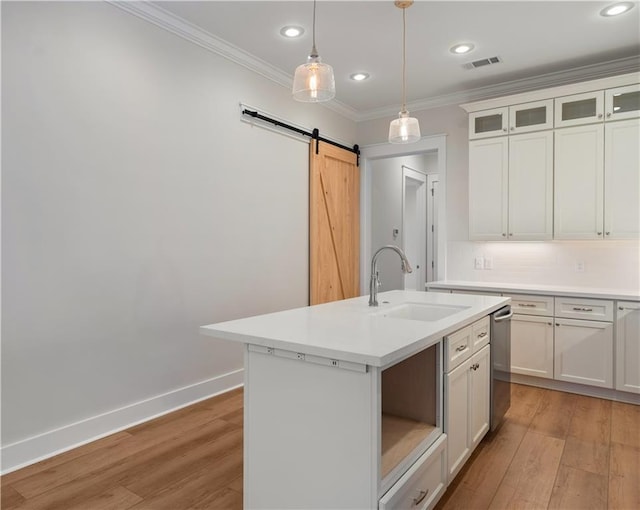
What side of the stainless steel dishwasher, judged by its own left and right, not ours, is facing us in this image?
right

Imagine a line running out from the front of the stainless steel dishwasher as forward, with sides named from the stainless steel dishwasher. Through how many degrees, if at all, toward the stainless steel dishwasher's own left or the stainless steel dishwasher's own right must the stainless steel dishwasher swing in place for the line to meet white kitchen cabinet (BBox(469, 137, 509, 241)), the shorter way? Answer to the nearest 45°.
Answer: approximately 90° to the stainless steel dishwasher's own left

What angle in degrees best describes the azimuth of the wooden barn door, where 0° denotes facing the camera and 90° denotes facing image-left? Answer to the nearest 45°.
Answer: approximately 315°

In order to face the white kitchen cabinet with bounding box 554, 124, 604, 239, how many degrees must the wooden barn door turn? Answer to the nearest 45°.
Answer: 0° — it already faces it

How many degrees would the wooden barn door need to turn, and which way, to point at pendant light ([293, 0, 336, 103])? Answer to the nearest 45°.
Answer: approximately 45° to its right

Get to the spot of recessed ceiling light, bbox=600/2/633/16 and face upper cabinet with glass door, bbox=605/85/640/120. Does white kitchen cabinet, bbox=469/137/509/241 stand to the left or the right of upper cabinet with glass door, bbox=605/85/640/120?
left

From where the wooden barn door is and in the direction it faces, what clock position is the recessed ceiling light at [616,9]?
The recessed ceiling light is roughly at 12 o'clock from the wooden barn door.

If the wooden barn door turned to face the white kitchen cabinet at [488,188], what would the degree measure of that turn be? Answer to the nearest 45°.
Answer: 0° — it already faces it
